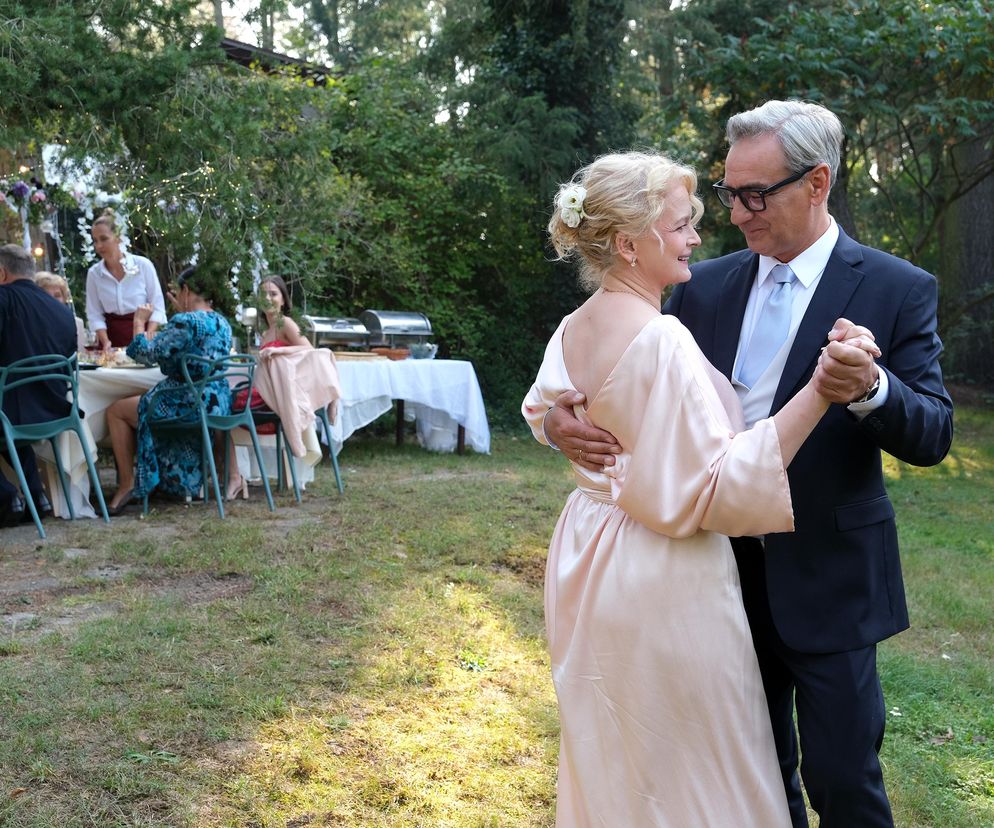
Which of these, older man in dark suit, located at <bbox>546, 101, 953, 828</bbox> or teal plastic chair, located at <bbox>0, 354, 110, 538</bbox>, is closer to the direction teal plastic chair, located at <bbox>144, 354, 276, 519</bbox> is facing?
the teal plastic chair

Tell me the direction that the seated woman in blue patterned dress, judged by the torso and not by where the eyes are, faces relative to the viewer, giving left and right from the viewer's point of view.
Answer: facing away from the viewer and to the left of the viewer

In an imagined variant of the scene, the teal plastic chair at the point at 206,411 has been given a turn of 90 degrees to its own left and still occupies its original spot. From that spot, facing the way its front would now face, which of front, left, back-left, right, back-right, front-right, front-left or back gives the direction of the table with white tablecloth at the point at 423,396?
back

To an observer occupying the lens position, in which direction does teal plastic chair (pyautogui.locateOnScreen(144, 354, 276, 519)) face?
facing away from the viewer and to the left of the viewer

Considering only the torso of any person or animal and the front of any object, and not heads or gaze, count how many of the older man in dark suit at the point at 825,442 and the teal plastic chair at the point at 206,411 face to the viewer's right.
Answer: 0

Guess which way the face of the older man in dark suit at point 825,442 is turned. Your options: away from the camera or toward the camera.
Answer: toward the camera

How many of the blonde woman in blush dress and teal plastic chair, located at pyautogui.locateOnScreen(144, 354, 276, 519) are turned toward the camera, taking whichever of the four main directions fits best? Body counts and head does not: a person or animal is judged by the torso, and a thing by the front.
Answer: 0

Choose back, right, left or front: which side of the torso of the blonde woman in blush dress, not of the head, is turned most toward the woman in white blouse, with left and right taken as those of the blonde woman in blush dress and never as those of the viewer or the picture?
left

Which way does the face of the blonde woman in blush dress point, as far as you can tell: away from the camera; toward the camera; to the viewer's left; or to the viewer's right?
to the viewer's right

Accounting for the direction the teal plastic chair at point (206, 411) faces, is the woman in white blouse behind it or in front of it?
in front

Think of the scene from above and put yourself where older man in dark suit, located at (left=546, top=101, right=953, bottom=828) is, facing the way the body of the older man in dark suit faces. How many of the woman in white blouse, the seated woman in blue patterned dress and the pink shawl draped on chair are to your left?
0

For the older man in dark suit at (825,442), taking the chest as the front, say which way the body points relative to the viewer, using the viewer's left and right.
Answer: facing the viewer and to the left of the viewer

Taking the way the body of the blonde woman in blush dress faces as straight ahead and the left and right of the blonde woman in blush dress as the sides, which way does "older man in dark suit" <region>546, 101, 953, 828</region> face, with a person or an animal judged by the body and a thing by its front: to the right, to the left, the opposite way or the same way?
the opposite way
